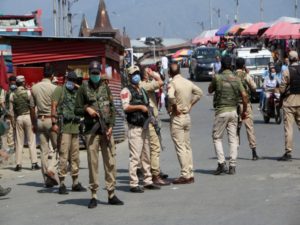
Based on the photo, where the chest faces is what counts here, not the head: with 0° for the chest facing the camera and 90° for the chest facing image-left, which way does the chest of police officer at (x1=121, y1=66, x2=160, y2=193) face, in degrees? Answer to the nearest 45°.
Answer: approximately 315°

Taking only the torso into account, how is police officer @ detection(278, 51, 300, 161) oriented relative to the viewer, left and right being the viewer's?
facing away from the viewer and to the left of the viewer

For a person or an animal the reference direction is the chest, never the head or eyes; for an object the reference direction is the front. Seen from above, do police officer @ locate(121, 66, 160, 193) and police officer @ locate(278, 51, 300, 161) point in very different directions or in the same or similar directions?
very different directions

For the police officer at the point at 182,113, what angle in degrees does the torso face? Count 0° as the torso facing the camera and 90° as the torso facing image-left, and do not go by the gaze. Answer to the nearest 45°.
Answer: approximately 135°
